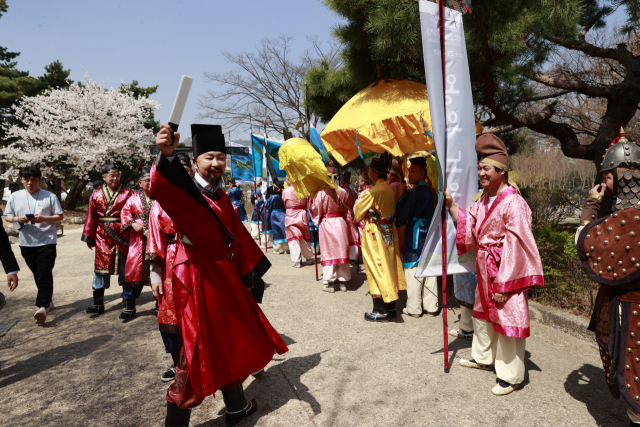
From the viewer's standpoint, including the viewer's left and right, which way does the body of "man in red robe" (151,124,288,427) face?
facing the viewer and to the right of the viewer

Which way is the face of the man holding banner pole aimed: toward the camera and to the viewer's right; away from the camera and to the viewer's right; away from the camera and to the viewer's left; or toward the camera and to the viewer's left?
toward the camera and to the viewer's left

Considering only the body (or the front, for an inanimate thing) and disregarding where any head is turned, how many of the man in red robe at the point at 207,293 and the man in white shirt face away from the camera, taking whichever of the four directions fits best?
0

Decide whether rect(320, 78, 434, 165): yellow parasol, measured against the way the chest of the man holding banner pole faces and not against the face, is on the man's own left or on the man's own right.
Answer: on the man's own right

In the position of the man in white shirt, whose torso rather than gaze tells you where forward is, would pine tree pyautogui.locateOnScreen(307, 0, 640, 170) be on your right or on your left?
on your left

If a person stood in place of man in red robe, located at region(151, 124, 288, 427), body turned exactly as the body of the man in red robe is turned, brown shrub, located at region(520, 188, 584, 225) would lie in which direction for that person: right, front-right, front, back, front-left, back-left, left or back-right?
left

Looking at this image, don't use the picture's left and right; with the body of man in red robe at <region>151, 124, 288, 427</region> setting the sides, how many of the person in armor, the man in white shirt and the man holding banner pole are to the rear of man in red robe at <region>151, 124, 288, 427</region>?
1

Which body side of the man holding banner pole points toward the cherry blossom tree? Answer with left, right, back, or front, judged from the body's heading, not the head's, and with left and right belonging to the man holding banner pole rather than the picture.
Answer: right

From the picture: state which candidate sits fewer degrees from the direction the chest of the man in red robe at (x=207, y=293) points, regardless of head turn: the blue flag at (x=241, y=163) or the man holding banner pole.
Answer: the man holding banner pole

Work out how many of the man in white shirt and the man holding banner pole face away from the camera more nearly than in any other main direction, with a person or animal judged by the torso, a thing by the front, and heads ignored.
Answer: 0

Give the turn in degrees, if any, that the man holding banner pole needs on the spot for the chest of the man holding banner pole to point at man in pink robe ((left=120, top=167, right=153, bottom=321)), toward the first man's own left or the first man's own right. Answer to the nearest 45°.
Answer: approximately 45° to the first man's own right
